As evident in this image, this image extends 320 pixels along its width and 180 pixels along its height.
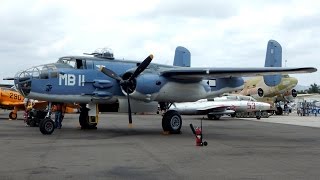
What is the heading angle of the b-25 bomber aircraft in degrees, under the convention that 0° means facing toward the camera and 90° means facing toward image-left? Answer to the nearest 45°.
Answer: approximately 45°

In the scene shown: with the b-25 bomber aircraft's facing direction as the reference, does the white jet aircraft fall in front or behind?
behind

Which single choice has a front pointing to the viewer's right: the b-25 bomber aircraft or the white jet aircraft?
the white jet aircraft

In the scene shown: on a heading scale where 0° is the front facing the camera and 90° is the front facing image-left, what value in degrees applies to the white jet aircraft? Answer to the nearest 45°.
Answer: approximately 270°

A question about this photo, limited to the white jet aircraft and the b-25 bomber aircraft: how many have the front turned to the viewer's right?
1

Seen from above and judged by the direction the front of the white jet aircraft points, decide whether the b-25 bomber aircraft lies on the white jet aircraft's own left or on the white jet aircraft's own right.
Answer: on the white jet aircraft's own right
